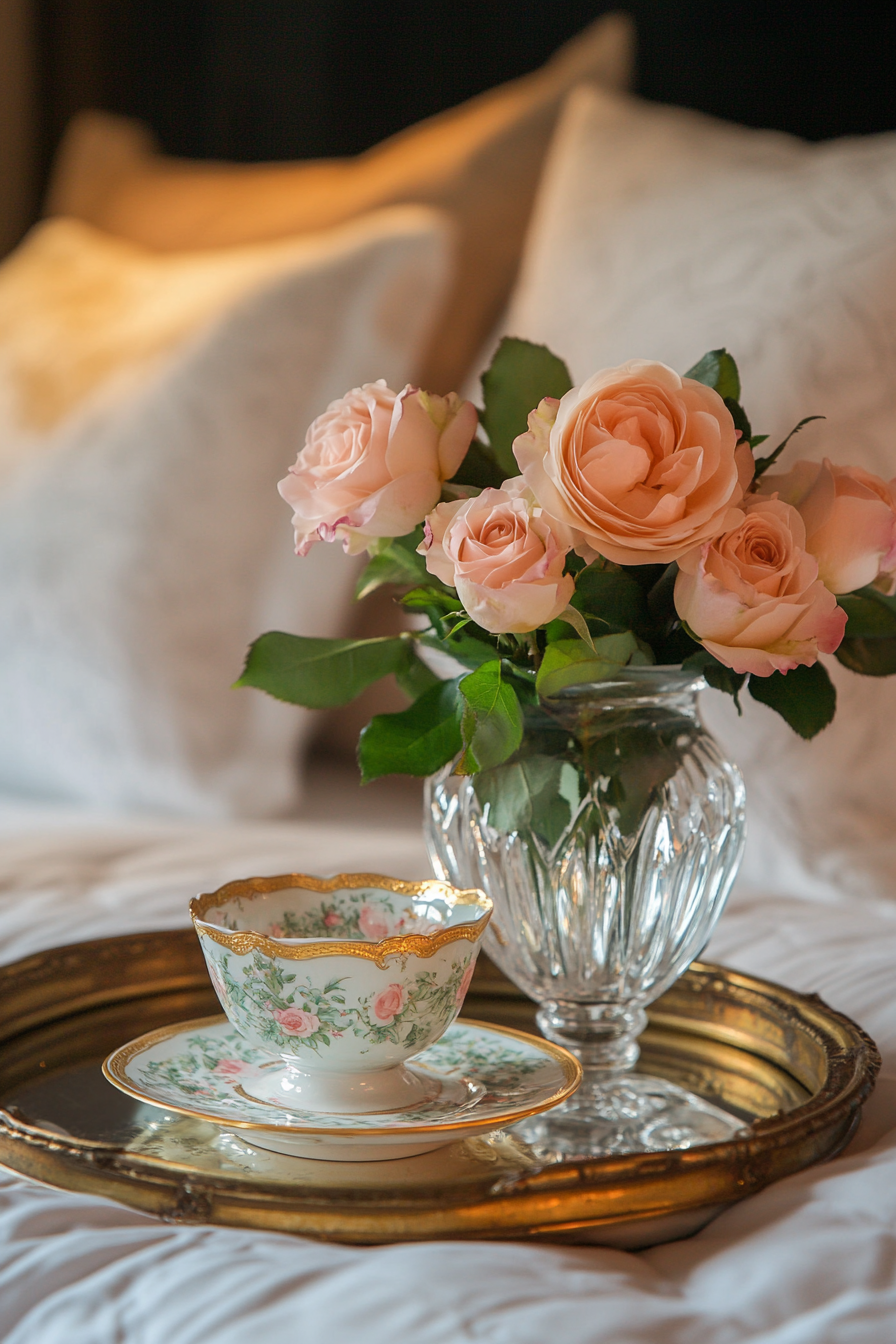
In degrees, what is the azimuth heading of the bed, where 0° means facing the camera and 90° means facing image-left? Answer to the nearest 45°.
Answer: approximately 0°
